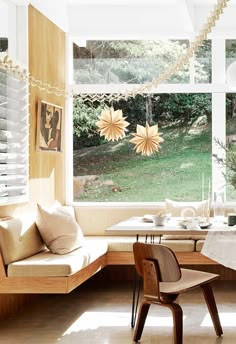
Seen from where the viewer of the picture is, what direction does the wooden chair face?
facing away from the viewer and to the right of the viewer

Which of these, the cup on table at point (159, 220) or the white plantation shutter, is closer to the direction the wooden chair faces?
the cup on table

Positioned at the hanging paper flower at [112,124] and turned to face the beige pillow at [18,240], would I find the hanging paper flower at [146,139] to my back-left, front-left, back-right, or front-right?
back-left

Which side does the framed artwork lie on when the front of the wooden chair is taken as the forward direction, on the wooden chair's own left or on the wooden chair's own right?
on the wooden chair's own left

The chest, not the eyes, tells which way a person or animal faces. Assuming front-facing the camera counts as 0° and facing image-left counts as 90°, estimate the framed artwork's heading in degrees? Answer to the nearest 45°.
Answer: approximately 315°

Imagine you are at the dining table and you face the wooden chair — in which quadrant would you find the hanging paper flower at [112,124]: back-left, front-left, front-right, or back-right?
back-right
